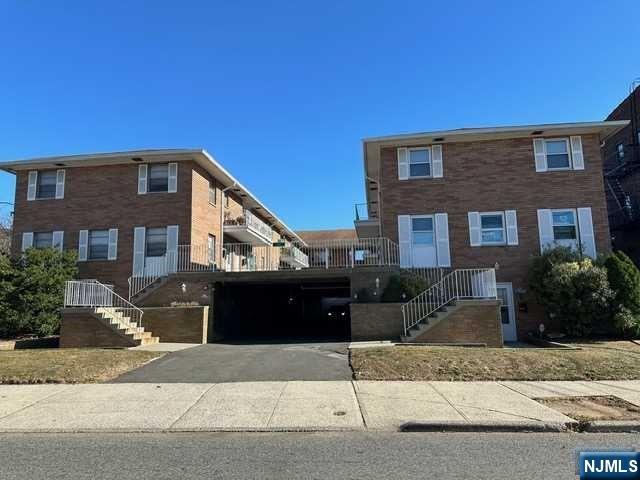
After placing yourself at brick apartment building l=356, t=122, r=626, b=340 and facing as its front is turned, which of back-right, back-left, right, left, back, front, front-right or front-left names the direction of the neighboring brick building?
back-left

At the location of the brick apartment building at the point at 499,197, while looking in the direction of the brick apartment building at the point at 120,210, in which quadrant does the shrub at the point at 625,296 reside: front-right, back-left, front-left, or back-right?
back-left

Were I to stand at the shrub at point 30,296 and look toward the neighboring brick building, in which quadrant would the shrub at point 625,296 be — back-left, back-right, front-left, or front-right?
front-right

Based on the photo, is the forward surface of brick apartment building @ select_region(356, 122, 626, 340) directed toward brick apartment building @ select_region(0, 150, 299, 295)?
no

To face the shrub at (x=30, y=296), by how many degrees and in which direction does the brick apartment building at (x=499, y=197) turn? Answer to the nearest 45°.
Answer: approximately 45° to its right

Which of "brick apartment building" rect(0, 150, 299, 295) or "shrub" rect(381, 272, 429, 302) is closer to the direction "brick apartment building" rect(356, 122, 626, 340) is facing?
the shrub

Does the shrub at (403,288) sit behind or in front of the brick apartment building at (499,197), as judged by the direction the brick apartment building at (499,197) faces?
in front

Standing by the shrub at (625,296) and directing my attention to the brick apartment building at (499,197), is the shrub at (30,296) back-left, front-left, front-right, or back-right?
front-left

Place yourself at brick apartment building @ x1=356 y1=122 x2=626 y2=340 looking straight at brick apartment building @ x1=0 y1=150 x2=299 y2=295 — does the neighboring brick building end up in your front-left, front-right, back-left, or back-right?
back-right

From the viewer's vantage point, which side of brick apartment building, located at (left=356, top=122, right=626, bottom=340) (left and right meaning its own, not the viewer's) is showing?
front

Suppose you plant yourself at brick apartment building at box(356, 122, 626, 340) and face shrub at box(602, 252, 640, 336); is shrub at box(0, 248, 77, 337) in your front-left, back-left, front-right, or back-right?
back-right
